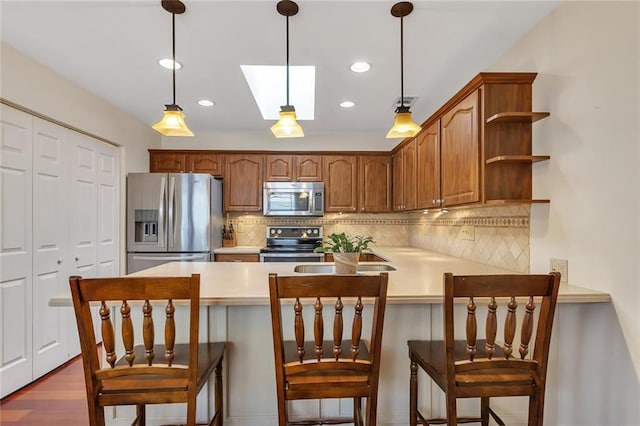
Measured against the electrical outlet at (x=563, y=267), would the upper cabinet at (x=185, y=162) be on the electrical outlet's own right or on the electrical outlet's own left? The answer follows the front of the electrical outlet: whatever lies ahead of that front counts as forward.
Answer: on the electrical outlet's own right

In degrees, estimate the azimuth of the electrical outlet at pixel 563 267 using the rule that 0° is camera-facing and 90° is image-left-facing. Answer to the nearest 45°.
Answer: approximately 45°

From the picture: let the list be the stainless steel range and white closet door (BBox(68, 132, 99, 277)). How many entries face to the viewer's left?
0

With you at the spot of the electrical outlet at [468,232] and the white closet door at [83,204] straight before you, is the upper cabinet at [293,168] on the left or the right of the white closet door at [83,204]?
right

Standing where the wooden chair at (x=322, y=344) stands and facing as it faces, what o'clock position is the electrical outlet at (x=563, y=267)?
The electrical outlet is roughly at 2 o'clock from the wooden chair.

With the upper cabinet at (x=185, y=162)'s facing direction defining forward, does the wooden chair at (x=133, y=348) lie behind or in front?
in front

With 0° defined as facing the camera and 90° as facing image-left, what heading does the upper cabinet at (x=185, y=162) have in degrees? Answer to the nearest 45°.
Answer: approximately 0°

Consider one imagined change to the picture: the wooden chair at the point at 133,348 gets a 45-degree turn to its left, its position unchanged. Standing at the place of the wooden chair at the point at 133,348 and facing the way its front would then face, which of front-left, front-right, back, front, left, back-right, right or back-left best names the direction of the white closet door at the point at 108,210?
front

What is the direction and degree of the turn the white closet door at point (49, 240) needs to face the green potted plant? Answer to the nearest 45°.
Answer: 0° — it already faces it

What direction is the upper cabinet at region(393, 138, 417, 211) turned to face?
to the viewer's left

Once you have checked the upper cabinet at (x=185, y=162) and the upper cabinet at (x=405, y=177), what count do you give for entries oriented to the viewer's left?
1

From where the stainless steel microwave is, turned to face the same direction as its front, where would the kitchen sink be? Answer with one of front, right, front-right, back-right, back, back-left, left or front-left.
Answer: front

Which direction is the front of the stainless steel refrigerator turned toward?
toward the camera

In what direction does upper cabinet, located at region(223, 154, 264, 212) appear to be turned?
toward the camera

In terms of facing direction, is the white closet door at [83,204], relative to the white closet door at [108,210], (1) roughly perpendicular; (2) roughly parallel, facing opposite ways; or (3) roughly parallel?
roughly parallel

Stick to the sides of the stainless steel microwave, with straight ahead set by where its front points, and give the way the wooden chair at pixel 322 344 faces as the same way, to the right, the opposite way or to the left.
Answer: the opposite way

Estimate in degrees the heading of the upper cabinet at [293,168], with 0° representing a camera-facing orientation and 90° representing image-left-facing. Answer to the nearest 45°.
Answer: approximately 0°

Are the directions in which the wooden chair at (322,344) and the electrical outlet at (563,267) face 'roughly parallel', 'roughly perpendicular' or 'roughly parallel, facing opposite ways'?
roughly perpendicular

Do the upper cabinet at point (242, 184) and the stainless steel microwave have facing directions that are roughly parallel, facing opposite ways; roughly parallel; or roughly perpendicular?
roughly parallel

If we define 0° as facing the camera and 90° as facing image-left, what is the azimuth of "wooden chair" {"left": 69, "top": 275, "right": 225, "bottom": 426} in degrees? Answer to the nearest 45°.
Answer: approximately 225°

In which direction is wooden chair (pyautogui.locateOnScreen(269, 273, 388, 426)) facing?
away from the camera
